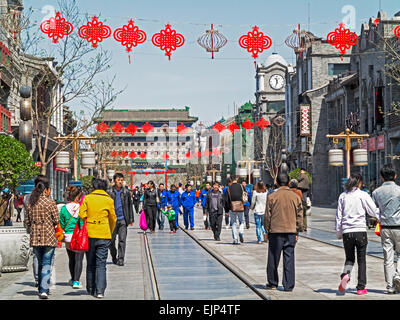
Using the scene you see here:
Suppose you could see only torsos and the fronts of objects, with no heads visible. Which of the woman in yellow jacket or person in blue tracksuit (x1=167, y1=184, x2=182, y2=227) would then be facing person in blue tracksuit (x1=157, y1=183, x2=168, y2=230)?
the woman in yellow jacket

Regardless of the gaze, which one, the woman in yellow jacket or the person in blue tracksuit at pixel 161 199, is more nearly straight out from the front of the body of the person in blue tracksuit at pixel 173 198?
the woman in yellow jacket

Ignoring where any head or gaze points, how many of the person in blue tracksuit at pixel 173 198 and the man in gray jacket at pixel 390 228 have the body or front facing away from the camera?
1

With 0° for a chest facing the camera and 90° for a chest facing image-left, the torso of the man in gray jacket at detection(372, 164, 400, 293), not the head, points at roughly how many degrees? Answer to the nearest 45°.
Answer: approximately 180°

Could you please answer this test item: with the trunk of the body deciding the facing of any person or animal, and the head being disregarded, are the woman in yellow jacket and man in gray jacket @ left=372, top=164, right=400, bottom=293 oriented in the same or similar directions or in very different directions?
same or similar directions

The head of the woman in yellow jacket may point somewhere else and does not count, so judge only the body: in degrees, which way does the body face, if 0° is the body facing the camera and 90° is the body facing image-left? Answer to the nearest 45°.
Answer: approximately 180°

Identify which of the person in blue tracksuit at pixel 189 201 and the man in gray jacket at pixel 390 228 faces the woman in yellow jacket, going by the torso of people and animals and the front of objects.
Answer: the person in blue tracksuit

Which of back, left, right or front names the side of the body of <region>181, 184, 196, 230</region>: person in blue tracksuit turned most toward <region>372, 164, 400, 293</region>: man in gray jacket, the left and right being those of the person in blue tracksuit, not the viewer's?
front

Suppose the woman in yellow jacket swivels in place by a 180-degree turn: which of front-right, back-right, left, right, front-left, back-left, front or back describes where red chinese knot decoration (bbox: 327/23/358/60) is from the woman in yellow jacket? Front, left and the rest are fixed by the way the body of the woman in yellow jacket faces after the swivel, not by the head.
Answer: back-left

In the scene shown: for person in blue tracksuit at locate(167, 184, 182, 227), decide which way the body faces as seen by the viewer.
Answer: toward the camera

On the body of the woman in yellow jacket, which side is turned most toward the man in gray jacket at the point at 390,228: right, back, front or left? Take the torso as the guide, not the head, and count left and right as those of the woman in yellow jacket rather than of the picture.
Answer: right

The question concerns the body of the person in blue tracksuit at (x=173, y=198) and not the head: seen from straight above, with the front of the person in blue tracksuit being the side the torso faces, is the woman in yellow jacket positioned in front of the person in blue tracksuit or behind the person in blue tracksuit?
in front

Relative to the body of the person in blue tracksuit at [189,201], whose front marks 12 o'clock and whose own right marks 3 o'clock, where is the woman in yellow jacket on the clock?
The woman in yellow jacket is roughly at 12 o'clock from the person in blue tracksuit.

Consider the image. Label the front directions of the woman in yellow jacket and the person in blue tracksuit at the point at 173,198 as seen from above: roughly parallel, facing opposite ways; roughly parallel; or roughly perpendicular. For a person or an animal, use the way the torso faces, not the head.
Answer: roughly parallel, facing opposite ways

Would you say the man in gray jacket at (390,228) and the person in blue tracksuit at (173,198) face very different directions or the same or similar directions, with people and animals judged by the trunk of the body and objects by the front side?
very different directions

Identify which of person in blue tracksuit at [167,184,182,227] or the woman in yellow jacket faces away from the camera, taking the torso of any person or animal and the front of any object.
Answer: the woman in yellow jacket

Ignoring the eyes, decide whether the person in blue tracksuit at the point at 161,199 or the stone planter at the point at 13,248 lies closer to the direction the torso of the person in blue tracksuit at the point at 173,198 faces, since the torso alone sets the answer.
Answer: the stone planter

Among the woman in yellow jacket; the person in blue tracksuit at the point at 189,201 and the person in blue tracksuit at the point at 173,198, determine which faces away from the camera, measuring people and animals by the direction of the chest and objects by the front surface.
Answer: the woman in yellow jacket
